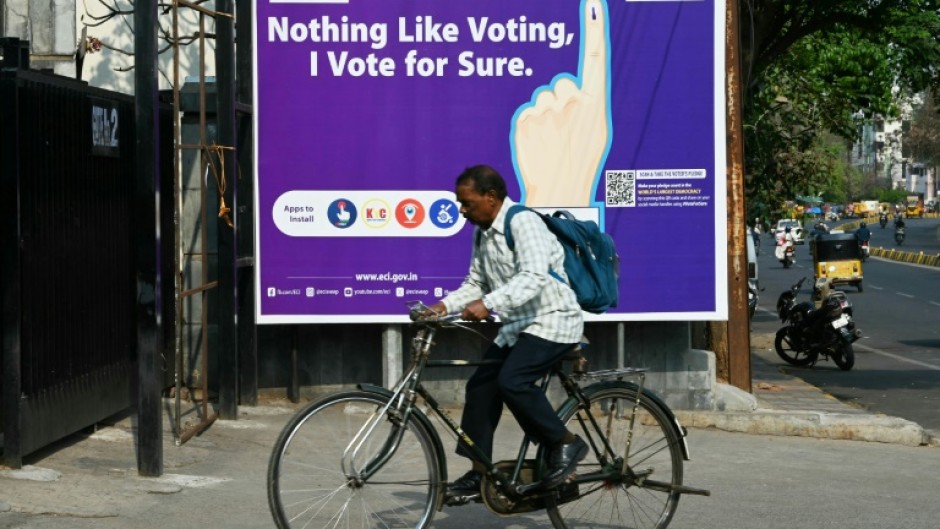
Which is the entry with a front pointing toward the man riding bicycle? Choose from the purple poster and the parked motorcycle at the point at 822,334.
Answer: the purple poster

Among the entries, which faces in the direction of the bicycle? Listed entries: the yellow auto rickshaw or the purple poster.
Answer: the purple poster

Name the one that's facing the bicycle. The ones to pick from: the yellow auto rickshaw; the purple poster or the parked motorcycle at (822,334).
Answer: the purple poster

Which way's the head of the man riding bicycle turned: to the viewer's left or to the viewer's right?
to the viewer's left

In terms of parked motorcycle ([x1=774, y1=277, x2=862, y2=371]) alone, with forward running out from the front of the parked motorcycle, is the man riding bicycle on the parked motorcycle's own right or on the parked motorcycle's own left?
on the parked motorcycle's own left

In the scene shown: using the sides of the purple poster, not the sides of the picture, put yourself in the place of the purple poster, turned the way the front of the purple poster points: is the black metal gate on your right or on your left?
on your right

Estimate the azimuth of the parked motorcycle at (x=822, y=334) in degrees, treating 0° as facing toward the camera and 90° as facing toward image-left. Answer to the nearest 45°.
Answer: approximately 135°

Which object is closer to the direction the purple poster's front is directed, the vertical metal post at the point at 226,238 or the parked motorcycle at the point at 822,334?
the vertical metal post
